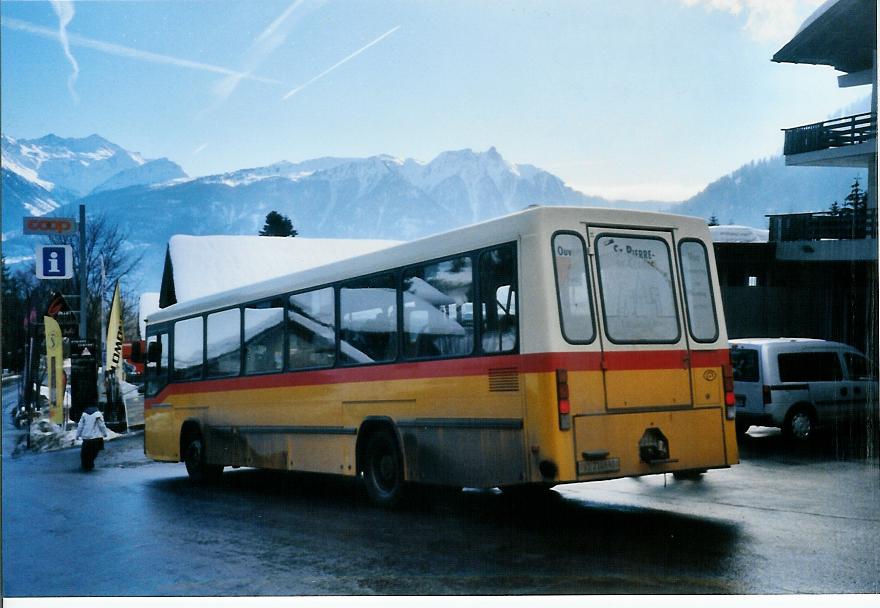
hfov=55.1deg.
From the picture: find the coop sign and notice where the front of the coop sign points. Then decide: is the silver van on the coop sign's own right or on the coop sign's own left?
on the coop sign's own left

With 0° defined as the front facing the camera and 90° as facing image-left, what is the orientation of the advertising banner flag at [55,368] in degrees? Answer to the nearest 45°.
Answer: approximately 0°

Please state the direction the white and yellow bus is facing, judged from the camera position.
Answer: facing away from the viewer and to the left of the viewer

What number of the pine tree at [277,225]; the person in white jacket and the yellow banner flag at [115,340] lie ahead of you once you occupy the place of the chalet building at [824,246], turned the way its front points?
3

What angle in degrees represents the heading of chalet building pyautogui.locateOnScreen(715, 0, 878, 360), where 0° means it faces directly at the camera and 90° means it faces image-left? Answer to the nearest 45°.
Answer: approximately 90°

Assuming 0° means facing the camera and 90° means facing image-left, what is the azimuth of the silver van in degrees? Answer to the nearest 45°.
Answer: approximately 225°

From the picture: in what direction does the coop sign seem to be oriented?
toward the camera

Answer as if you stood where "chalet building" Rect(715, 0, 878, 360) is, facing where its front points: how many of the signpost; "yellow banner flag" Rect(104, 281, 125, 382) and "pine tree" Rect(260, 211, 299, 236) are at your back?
0

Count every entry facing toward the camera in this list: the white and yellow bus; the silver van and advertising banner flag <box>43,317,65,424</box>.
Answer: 1

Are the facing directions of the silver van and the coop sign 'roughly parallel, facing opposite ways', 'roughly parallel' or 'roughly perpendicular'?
roughly perpendicular

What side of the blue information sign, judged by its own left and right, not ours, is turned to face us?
front
